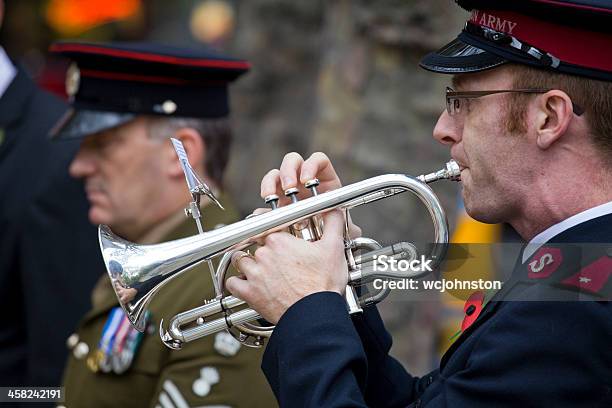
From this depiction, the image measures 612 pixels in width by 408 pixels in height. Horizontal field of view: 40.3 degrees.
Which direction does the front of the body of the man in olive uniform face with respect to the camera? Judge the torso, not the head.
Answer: to the viewer's left

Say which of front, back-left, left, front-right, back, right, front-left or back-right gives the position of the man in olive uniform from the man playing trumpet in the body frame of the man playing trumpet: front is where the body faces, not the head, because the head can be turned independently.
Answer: front-right

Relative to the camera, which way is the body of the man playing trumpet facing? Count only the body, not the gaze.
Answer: to the viewer's left

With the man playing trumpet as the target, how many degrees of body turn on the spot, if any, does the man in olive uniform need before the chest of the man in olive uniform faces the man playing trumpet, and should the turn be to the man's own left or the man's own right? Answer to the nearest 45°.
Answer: approximately 135° to the man's own left

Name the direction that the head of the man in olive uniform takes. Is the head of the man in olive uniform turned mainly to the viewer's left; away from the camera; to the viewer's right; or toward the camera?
to the viewer's left

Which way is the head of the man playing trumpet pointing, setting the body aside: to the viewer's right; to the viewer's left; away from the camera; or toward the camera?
to the viewer's left

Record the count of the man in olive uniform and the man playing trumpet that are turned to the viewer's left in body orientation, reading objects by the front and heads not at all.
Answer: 2
